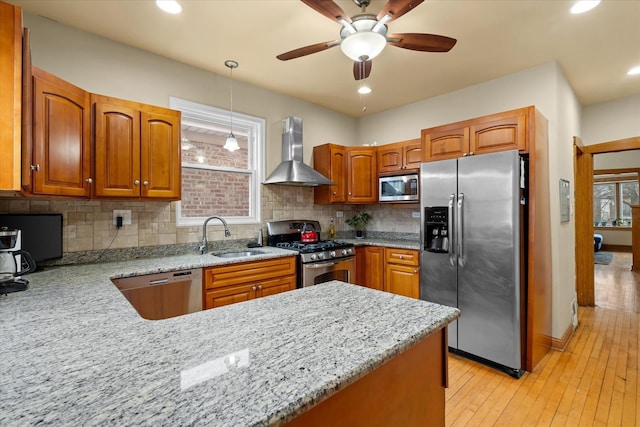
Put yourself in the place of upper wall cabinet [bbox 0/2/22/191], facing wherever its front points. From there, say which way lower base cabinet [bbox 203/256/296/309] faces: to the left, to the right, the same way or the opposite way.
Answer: to the right

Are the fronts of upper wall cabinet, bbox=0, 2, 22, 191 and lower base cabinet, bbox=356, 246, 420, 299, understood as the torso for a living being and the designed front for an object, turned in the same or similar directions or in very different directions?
very different directions

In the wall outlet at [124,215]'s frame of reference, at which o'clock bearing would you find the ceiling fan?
The ceiling fan is roughly at 11 o'clock from the wall outlet.

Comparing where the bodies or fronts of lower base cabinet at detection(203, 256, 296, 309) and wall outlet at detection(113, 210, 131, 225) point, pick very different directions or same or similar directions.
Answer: same or similar directions

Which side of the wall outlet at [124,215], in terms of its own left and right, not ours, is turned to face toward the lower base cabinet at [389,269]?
left

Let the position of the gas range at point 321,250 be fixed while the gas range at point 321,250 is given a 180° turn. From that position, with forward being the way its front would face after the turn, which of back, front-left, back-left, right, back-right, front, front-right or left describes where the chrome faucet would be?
front-left

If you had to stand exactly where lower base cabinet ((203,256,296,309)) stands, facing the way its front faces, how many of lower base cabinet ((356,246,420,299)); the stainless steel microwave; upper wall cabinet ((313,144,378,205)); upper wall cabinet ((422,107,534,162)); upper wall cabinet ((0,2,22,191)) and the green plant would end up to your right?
1

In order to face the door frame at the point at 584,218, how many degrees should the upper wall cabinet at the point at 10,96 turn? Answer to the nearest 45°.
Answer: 0° — it already faces it

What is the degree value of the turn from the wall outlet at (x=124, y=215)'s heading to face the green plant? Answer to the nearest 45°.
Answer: approximately 90° to its left

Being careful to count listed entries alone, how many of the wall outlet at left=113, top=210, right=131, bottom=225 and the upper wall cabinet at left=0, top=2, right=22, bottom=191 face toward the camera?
1

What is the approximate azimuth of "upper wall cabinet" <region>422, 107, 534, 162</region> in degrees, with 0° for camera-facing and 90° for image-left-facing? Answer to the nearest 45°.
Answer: approximately 45°

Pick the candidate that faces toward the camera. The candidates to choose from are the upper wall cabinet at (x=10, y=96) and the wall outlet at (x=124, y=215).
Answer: the wall outlet

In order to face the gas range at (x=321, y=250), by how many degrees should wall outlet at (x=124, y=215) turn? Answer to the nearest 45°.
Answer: approximately 90° to its left

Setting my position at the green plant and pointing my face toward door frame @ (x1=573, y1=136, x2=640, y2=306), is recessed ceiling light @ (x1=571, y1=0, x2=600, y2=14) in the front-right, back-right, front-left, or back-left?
front-right

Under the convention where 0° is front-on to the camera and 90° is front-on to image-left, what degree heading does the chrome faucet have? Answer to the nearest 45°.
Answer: approximately 315°

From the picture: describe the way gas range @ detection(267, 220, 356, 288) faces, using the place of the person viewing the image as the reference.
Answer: facing the viewer and to the right of the viewer
